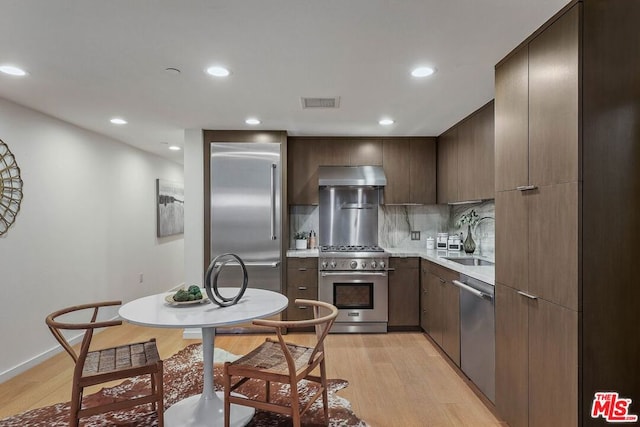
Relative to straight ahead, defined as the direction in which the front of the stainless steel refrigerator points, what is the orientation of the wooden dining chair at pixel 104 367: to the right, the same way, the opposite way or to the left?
to the left

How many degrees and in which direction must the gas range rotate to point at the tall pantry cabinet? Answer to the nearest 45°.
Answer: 0° — it already faces it

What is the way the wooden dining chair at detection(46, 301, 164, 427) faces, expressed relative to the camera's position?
facing to the right of the viewer

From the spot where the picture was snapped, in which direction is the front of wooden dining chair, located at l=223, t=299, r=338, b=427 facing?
facing away from the viewer and to the left of the viewer

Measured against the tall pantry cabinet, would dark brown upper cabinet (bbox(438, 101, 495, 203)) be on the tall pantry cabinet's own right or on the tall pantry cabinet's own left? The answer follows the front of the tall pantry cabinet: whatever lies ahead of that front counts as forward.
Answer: on the tall pantry cabinet's own right

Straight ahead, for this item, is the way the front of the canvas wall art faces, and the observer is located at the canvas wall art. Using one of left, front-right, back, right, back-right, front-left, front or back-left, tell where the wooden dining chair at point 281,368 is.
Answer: front-right

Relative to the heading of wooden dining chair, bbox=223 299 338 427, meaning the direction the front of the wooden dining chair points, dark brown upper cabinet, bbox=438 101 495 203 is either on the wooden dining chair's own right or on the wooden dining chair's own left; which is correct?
on the wooden dining chair's own right

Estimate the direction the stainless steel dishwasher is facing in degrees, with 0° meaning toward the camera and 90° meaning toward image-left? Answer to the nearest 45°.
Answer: approximately 45°

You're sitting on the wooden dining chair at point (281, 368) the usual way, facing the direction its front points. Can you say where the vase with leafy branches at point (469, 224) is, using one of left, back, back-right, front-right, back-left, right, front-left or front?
right

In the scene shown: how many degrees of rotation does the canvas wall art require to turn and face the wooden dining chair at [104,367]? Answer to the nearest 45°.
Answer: approximately 45° to its right
